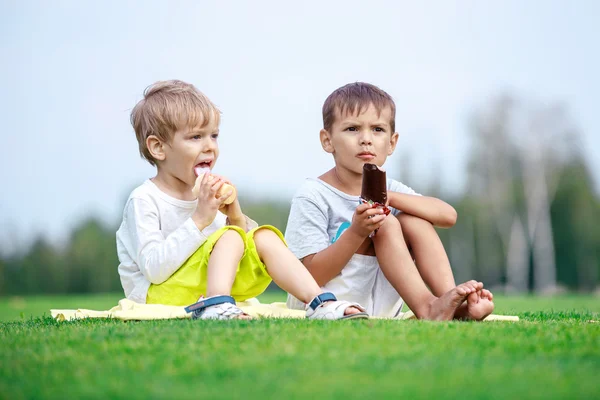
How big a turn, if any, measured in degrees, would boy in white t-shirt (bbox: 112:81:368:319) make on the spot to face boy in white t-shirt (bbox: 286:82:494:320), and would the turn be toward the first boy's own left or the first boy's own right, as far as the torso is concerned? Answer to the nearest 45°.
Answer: approximately 45° to the first boy's own left

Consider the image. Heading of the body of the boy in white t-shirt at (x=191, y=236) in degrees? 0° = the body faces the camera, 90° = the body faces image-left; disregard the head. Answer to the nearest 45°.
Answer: approximately 315°

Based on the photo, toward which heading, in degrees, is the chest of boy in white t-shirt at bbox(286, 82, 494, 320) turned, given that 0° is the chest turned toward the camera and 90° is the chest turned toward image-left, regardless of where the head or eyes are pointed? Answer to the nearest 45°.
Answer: approximately 315°
